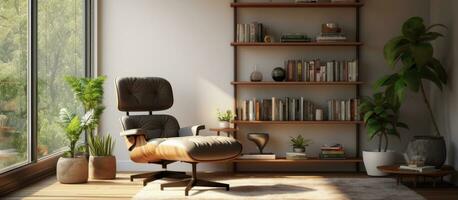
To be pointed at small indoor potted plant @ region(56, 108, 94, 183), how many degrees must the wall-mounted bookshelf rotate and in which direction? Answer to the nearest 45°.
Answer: approximately 45° to its right

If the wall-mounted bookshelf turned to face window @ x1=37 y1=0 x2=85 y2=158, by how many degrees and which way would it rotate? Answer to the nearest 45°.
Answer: approximately 90° to its right

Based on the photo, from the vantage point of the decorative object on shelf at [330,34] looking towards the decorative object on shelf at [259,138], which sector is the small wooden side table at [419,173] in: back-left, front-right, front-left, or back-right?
back-left

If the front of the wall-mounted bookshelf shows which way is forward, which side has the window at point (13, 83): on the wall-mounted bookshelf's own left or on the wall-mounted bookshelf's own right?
on the wall-mounted bookshelf's own right

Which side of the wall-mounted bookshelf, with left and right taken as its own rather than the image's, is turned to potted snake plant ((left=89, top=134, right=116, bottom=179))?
right

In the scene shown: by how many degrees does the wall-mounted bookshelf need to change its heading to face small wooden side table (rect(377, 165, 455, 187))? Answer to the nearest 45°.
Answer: approximately 45° to its left

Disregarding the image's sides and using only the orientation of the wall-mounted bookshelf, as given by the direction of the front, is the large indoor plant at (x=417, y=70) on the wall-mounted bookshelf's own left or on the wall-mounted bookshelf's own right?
on the wall-mounted bookshelf's own left

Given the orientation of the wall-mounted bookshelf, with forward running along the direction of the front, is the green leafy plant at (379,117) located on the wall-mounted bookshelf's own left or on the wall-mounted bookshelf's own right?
on the wall-mounted bookshelf's own left

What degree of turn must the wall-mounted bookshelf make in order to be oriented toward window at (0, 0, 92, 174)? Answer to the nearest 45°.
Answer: approximately 45° to its right

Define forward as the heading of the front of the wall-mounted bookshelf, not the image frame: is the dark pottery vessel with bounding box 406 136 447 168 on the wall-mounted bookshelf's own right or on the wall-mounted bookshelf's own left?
on the wall-mounted bookshelf's own left

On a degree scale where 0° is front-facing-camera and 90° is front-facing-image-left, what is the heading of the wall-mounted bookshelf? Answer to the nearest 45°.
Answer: approximately 0°
